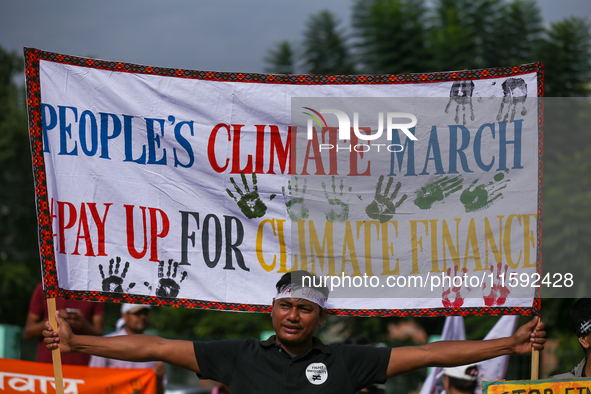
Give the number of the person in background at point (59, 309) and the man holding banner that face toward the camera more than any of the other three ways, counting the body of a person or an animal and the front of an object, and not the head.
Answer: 2

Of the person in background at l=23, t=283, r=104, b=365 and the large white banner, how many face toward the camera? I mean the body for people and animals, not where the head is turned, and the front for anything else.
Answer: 2

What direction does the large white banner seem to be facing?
toward the camera

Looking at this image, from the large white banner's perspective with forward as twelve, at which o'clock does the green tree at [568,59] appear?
The green tree is roughly at 7 o'clock from the large white banner.

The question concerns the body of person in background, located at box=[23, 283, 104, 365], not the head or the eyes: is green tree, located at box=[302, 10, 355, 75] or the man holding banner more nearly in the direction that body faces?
the man holding banner

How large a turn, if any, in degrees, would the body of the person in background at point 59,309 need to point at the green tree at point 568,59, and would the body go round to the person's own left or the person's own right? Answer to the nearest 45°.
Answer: approximately 135° to the person's own left

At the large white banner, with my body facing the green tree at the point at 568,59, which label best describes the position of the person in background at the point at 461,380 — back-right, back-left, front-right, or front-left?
front-right

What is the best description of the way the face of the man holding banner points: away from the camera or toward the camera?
toward the camera

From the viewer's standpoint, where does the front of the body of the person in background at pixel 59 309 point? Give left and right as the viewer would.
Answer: facing the viewer

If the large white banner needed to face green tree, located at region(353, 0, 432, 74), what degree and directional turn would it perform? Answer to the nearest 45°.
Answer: approximately 180°

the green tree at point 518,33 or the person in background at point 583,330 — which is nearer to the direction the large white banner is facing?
the person in background

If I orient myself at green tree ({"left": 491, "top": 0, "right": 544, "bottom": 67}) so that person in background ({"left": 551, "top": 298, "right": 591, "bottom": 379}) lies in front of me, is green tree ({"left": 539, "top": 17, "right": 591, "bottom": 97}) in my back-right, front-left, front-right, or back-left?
front-left
